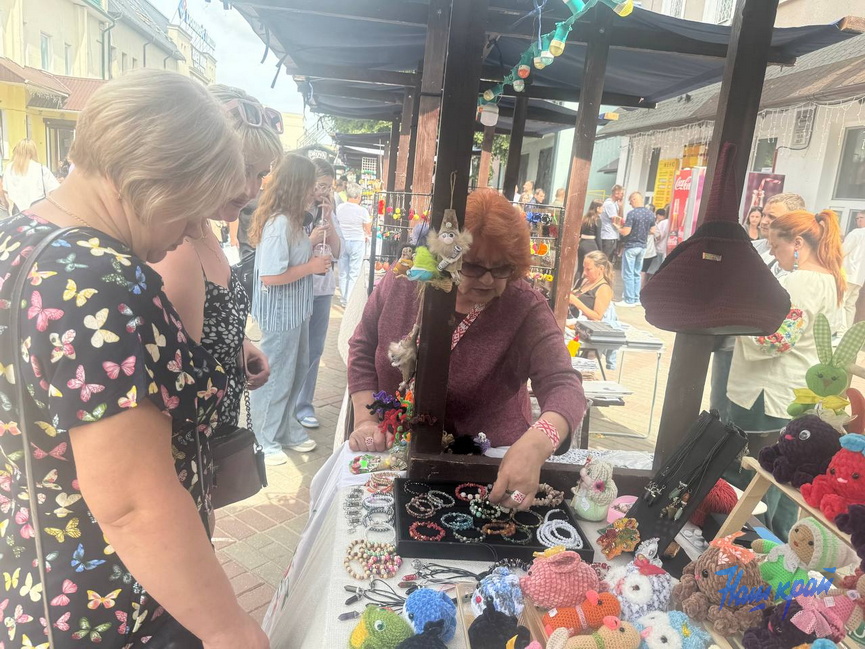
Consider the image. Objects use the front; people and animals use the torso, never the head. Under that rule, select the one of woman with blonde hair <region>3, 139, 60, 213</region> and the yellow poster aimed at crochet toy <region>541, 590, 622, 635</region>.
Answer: the yellow poster

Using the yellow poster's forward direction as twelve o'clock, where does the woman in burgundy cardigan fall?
The woman in burgundy cardigan is roughly at 12 o'clock from the yellow poster.

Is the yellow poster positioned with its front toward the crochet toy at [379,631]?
yes

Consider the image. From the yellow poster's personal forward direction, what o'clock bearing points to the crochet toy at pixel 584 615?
The crochet toy is roughly at 12 o'clock from the yellow poster.

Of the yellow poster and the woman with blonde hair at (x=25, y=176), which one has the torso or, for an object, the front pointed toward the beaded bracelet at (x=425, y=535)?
the yellow poster

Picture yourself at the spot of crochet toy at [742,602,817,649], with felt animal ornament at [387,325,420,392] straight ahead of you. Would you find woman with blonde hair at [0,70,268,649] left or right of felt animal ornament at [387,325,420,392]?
left

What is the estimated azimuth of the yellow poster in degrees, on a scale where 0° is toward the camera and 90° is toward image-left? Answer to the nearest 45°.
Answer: approximately 0°
